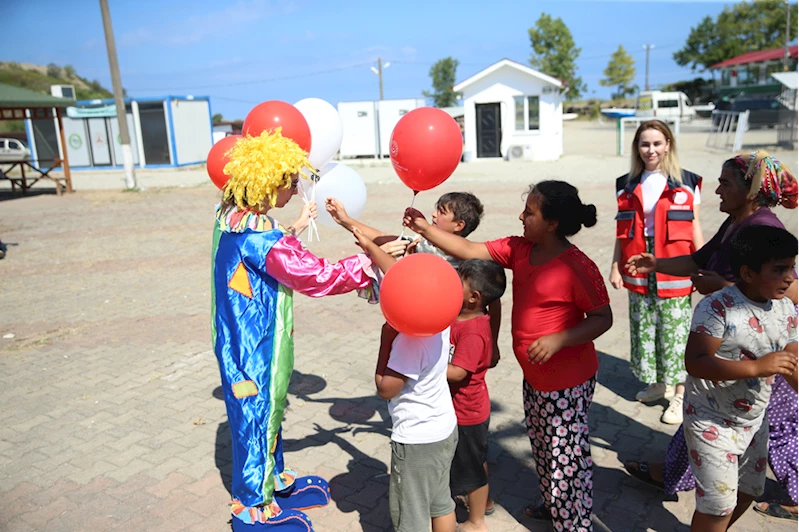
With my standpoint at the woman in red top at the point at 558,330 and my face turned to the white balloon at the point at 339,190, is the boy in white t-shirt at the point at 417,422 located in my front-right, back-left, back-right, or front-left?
front-left

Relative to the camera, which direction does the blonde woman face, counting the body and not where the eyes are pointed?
toward the camera

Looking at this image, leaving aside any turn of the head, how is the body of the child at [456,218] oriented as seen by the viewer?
to the viewer's left

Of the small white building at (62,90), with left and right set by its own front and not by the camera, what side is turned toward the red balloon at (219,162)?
front

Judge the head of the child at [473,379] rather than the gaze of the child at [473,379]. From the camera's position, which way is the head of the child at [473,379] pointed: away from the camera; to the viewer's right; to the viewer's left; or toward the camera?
to the viewer's left

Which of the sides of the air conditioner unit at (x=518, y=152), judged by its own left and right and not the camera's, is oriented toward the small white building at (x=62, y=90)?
right

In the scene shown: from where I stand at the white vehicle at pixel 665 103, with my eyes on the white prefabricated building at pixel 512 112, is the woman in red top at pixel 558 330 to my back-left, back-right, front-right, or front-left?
front-left

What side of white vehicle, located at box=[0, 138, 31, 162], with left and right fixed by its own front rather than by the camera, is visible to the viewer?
right

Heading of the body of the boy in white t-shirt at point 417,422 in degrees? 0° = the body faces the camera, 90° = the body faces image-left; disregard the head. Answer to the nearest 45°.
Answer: approximately 135°

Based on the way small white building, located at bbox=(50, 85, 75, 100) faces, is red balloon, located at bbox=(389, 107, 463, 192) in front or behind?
in front

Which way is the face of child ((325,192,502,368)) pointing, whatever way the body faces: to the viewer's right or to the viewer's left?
to the viewer's left

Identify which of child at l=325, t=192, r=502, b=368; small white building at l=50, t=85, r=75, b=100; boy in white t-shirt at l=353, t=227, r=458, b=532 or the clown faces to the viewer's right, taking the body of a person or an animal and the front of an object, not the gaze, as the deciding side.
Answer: the clown

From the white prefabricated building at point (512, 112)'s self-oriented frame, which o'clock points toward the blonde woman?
The blonde woman is roughly at 12 o'clock from the white prefabricated building.

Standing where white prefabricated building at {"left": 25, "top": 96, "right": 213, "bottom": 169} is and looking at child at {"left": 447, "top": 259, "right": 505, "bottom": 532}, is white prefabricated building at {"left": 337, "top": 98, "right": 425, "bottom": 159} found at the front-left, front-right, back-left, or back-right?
front-left

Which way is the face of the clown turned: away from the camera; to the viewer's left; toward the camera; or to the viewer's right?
to the viewer's right

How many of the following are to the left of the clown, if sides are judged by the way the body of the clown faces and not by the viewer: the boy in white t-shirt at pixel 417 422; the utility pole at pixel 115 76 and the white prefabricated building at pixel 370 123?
2
